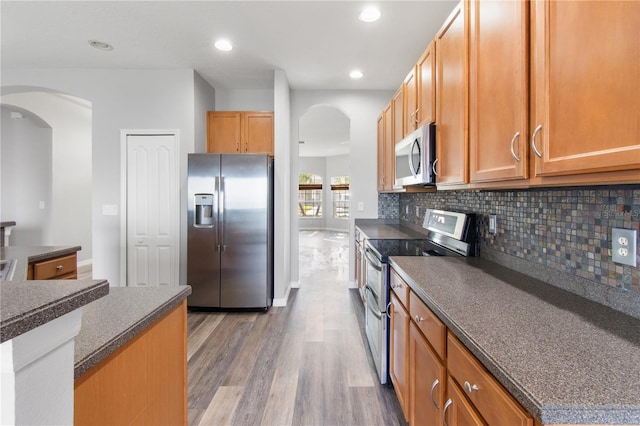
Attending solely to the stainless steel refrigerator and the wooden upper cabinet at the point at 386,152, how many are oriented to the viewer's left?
1

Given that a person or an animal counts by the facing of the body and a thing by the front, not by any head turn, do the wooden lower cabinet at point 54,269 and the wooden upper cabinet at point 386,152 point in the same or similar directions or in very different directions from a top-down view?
very different directions

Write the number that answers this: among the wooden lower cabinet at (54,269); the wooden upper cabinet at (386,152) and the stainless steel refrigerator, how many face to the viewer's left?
1

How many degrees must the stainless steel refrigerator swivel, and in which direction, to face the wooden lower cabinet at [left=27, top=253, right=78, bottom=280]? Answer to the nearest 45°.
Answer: approximately 45° to its right

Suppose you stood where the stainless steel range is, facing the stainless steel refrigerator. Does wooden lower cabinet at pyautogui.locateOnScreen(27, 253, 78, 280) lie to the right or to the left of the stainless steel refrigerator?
left

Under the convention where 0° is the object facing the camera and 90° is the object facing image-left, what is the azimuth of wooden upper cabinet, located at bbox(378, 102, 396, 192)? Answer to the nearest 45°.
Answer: approximately 90°

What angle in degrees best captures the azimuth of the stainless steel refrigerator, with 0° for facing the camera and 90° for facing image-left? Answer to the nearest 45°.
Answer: approximately 0°

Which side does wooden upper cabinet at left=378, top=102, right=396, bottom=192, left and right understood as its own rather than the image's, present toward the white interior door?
front

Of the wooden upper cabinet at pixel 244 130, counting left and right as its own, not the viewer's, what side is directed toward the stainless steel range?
front
